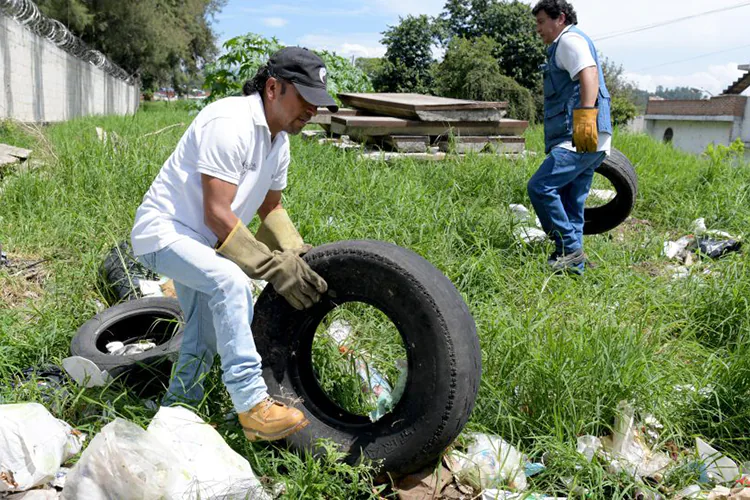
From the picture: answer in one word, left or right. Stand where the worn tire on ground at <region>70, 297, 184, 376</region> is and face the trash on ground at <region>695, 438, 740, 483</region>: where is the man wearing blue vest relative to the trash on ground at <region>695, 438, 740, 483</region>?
left

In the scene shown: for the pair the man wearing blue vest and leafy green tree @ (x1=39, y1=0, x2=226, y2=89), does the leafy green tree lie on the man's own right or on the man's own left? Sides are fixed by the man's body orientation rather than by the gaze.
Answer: on the man's own right

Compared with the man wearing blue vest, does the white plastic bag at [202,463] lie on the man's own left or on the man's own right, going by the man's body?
on the man's own left

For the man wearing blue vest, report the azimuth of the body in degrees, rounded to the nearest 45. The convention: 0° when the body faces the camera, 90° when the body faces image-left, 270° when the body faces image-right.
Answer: approximately 90°

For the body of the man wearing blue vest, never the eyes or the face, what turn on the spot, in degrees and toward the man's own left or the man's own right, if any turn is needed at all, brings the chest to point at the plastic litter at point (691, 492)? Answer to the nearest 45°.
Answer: approximately 90° to the man's own left

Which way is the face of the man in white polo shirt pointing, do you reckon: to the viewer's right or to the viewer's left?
to the viewer's right

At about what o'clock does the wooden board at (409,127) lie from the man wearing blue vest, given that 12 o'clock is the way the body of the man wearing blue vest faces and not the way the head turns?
The wooden board is roughly at 2 o'clock from the man wearing blue vest.
